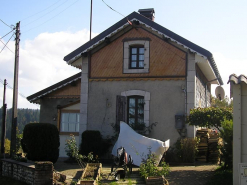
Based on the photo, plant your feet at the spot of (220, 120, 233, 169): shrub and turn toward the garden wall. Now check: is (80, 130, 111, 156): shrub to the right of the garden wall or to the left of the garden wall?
right

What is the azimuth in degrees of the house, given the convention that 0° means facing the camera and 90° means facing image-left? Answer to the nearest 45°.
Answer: approximately 0°

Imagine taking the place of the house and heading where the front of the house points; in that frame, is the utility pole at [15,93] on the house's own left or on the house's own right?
on the house's own right

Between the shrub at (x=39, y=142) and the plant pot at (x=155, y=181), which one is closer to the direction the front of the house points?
the plant pot

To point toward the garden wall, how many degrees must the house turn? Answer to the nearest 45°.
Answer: approximately 45° to its right

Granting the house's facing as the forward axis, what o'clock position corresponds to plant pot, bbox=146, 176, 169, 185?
The plant pot is roughly at 12 o'clock from the house.

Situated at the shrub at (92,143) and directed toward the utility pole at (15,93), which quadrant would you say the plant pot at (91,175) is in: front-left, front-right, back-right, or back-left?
back-left

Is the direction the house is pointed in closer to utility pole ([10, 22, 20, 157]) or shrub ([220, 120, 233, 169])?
the shrub
